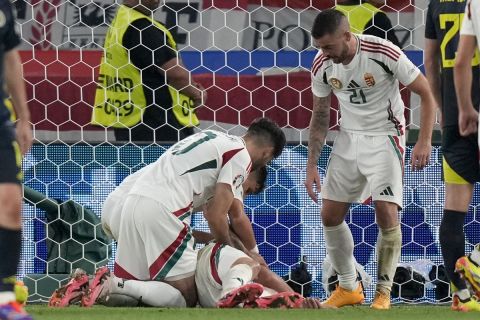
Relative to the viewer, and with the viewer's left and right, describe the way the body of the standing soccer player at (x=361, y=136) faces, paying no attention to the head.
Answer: facing the viewer and to the left of the viewer

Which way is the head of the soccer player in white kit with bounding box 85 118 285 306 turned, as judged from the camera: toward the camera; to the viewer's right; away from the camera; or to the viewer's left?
to the viewer's right

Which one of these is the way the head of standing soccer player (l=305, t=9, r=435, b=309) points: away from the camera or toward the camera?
toward the camera

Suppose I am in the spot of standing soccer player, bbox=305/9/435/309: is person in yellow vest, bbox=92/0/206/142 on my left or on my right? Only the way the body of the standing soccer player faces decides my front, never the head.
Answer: on my right

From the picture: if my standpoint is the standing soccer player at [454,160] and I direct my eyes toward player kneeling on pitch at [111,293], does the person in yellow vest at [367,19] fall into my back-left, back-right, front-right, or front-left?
front-right

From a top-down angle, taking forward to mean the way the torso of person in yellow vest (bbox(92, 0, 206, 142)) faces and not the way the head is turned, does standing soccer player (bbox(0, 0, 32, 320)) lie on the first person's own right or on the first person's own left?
on the first person's own right
